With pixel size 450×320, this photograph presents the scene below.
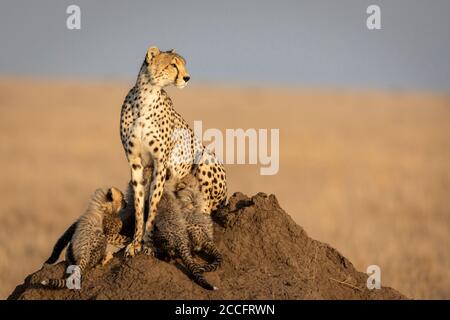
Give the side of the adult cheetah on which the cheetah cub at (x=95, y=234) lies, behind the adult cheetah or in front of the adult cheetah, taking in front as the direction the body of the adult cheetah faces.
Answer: in front

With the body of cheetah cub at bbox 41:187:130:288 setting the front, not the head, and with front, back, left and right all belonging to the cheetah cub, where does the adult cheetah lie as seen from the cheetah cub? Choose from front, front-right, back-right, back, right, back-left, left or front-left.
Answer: front

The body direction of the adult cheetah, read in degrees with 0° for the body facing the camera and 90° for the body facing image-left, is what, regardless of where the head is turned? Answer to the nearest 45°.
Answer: approximately 45°

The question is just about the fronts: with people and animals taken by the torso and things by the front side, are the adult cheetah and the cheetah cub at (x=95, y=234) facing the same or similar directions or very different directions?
very different directions

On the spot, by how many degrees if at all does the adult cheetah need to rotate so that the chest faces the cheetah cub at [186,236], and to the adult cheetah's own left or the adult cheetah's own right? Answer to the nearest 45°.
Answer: approximately 45° to the adult cheetah's own left

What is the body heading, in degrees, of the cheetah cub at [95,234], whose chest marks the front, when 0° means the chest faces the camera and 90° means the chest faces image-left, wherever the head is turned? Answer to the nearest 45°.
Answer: approximately 225°
